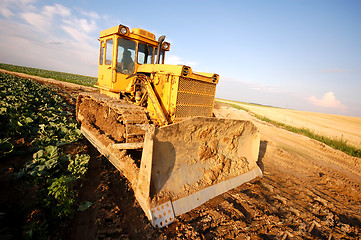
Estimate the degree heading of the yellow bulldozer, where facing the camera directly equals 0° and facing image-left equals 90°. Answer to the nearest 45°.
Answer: approximately 315°
